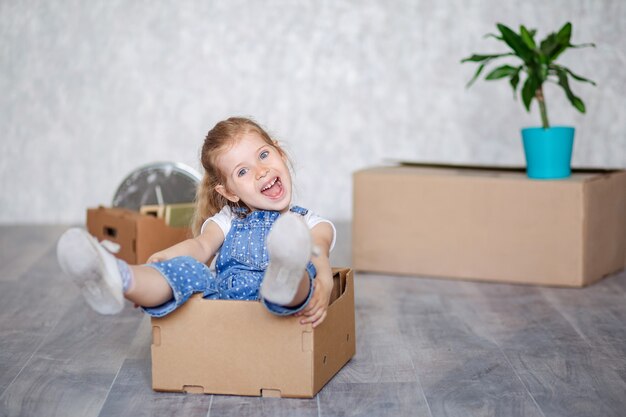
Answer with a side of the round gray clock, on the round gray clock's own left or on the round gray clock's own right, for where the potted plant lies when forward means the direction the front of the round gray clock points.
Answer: on the round gray clock's own left

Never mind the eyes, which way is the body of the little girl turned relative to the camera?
toward the camera

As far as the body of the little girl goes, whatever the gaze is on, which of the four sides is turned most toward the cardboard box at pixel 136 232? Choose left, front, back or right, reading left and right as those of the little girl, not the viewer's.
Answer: back

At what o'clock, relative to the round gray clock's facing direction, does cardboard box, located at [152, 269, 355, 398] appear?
The cardboard box is roughly at 12 o'clock from the round gray clock.

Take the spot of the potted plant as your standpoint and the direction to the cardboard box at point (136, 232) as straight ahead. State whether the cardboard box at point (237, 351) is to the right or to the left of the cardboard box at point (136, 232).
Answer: left

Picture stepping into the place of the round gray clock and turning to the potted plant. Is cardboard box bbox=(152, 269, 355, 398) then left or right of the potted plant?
right

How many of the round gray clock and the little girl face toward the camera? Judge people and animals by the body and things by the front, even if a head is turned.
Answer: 2

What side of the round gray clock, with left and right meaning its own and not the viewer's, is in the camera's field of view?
front

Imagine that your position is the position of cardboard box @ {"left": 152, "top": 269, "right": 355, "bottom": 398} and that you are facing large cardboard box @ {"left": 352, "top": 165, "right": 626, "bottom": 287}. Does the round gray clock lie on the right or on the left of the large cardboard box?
left

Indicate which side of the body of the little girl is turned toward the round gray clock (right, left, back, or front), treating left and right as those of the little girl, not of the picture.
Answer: back
